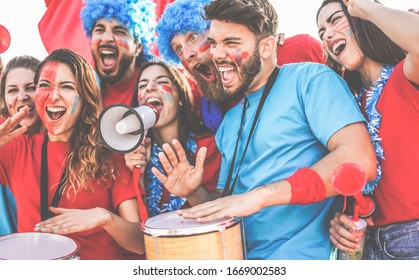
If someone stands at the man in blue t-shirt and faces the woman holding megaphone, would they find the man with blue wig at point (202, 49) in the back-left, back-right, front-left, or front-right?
front-right

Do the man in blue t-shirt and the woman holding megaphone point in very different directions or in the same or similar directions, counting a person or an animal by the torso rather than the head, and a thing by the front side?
same or similar directions

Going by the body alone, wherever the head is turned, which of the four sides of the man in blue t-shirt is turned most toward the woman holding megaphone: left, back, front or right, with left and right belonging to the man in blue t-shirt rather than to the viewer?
right

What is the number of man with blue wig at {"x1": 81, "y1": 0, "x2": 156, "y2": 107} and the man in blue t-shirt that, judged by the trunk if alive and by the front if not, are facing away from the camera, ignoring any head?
0

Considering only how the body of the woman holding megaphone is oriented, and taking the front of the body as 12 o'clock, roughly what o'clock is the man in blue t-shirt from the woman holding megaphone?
The man in blue t-shirt is roughly at 9 o'clock from the woman holding megaphone.

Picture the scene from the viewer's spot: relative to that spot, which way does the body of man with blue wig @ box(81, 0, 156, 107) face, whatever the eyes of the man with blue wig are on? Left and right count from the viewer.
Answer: facing the viewer and to the left of the viewer

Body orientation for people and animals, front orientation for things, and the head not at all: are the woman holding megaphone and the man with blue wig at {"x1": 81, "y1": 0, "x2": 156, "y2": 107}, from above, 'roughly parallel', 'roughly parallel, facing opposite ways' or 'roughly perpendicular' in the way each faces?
roughly parallel

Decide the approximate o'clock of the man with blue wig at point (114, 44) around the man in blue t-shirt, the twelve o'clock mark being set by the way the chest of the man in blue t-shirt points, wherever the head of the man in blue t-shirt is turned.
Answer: The man with blue wig is roughly at 3 o'clock from the man in blue t-shirt.

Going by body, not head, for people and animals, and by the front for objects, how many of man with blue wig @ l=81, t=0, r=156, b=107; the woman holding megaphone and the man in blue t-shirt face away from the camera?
0

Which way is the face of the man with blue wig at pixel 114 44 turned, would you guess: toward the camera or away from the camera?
toward the camera

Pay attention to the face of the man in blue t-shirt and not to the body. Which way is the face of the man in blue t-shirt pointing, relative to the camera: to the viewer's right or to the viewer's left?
to the viewer's left

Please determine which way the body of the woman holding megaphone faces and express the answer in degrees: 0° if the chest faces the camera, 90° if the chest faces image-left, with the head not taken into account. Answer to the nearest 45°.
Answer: approximately 45°
